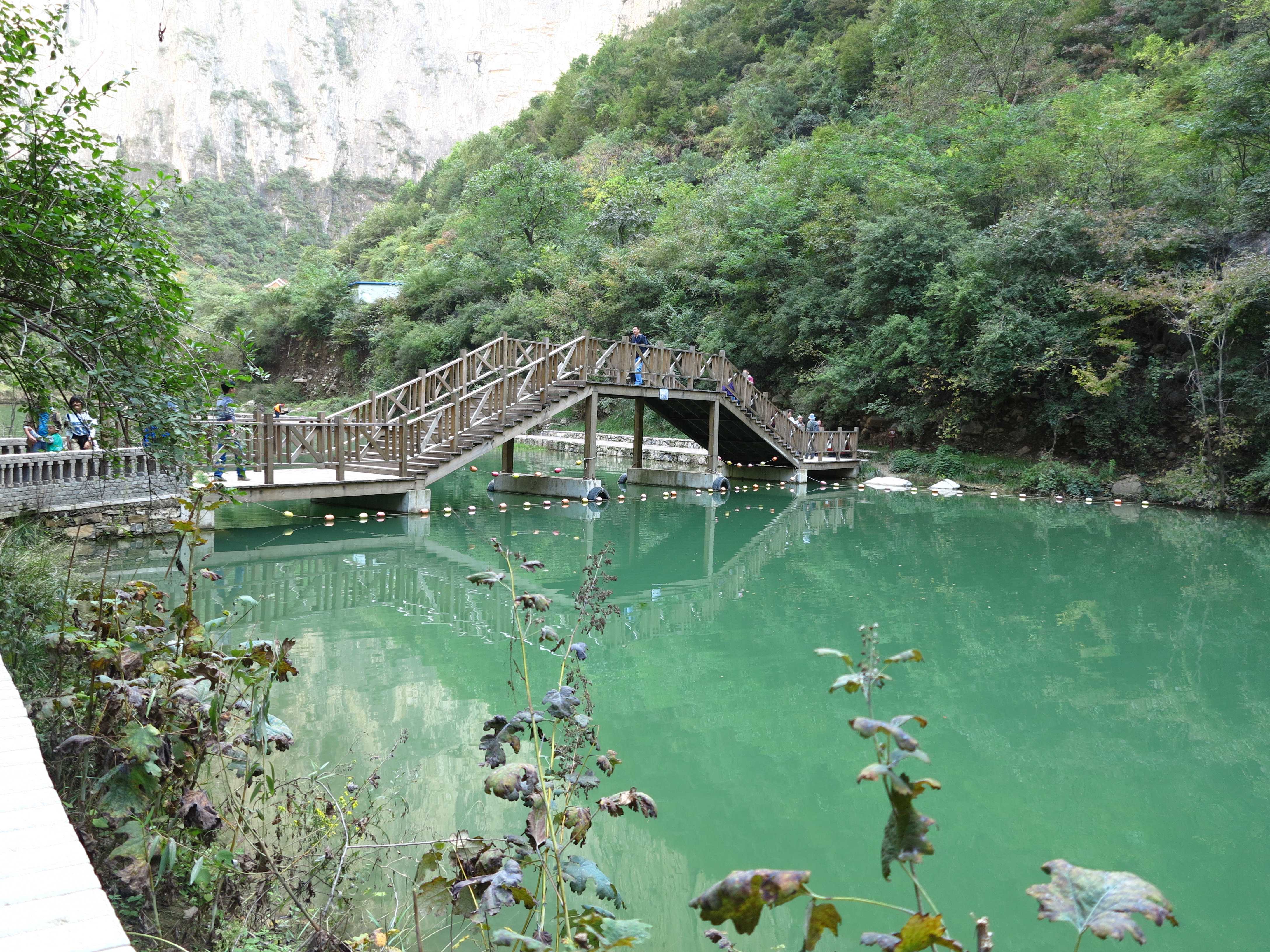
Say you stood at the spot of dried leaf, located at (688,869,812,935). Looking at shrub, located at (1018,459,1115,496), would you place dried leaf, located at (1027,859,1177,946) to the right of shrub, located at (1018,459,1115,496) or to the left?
right

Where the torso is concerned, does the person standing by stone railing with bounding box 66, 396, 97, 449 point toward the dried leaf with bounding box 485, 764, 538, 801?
yes

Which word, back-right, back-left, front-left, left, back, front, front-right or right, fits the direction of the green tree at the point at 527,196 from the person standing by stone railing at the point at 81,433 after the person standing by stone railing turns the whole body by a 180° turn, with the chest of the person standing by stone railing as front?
front-right

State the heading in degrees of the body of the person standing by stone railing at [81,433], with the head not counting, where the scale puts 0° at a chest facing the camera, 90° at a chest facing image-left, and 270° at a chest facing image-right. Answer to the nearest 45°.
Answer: approximately 0°

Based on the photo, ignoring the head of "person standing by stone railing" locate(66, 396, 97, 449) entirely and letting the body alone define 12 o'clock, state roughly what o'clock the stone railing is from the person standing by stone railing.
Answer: The stone railing is roughly at 12 o'clock from the person standing by stone railing.

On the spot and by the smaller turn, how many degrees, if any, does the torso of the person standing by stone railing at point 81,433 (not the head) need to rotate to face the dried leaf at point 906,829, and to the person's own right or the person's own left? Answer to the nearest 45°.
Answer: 0° — they already face it

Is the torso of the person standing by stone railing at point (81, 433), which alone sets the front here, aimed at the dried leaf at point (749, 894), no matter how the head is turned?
yes

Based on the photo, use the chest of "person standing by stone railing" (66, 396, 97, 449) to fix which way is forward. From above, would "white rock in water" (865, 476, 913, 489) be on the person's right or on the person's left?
on the person's left

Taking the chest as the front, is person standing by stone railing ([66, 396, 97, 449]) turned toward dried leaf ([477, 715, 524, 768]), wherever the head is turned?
yes

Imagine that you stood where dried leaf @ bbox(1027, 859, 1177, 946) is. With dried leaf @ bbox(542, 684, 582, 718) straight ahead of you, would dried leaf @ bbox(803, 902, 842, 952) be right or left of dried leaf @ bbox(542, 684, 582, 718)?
left

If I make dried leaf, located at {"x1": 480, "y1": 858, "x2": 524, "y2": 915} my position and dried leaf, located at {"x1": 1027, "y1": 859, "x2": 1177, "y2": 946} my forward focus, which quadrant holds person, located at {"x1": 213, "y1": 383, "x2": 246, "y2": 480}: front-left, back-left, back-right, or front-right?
back-left

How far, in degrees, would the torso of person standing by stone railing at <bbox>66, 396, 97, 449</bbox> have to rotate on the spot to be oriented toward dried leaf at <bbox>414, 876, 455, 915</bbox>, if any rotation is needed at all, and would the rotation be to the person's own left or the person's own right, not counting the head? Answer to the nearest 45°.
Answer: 0° — they already face it

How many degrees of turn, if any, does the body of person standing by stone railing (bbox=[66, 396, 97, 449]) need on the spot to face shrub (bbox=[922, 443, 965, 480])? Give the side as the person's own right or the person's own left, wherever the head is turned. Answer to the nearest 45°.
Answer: approximately 90° to the person's own left

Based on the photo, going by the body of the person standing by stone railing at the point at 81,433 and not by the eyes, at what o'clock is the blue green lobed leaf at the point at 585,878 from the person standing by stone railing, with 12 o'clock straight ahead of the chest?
The blue green lobed leaf is roughly at 12 o'clock from the person standing by stone railing.
